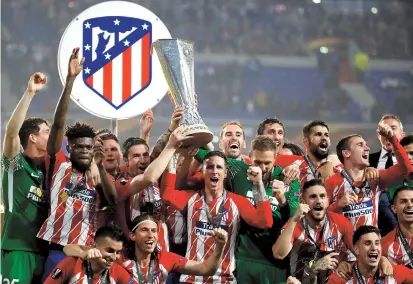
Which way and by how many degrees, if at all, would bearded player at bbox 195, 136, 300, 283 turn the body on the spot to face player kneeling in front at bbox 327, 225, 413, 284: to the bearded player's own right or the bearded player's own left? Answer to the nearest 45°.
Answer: approximately 90° to the bearded player's own left

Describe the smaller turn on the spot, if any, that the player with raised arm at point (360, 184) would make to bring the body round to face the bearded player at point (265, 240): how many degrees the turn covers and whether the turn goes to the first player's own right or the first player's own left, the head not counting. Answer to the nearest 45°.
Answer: approximately 135° to the first player's own right

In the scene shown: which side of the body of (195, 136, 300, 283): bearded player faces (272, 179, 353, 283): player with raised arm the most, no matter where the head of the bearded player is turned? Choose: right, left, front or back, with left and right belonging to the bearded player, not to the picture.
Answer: left

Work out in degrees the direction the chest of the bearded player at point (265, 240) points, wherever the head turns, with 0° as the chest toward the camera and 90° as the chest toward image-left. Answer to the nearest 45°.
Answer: approximately 0°

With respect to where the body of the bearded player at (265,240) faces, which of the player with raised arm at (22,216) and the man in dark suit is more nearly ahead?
the player with raised arm

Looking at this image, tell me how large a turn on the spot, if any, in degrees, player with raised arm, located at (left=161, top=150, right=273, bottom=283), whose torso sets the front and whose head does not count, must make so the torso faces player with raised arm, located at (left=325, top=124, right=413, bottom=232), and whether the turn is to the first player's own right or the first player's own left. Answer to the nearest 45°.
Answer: approximately 90° to the first player's own left

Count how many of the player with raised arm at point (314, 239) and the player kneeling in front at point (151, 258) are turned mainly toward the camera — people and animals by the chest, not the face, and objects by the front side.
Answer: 2

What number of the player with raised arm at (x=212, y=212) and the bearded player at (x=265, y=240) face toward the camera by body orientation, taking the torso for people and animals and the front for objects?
2
